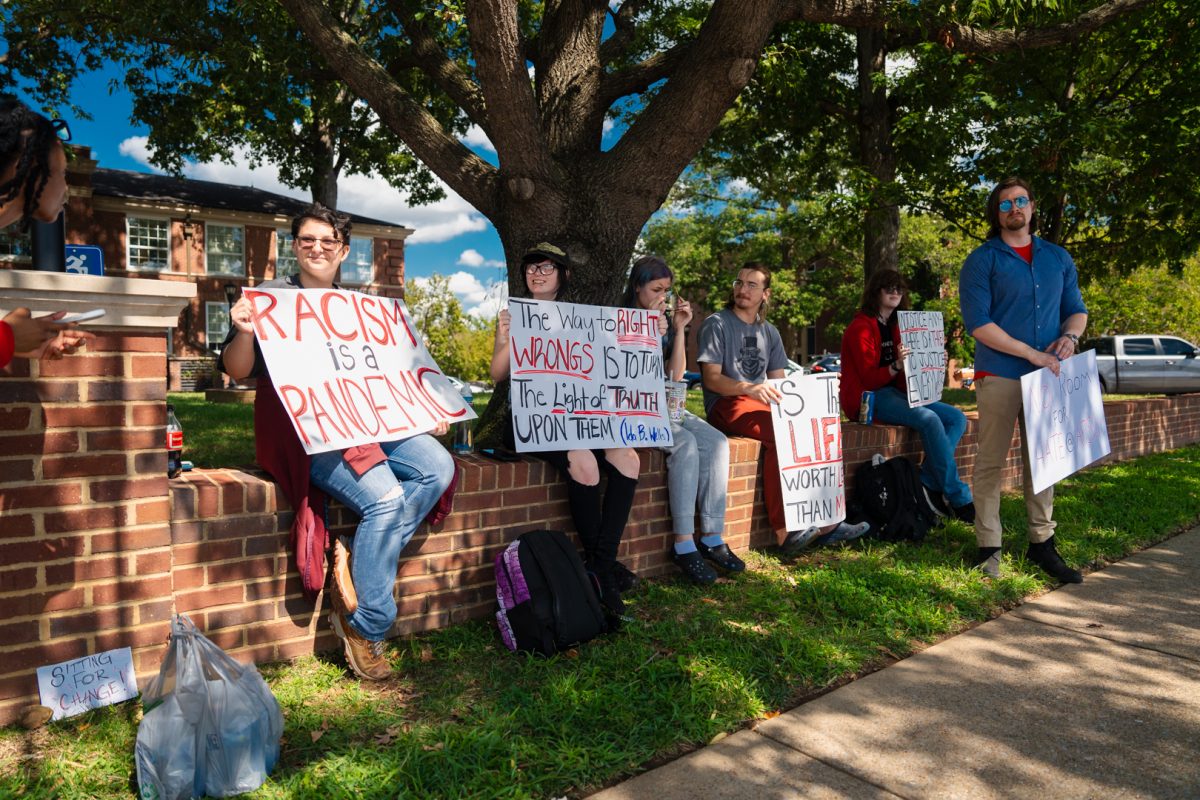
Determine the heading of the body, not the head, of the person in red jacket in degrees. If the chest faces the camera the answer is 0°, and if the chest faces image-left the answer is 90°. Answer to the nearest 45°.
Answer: approximately 315°

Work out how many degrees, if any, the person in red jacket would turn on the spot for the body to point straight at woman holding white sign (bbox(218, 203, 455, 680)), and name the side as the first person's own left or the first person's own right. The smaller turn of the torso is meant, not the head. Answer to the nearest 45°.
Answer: approximately 90° to the first person's own right

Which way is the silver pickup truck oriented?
to the viewer's right

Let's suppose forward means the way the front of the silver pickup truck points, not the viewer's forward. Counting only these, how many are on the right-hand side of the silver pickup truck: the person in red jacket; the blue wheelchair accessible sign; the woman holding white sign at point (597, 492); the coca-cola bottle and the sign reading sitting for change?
5

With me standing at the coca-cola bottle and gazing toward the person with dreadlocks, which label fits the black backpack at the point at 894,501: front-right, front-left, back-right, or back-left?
back-left

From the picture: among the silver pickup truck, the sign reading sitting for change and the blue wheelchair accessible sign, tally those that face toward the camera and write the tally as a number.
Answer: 2

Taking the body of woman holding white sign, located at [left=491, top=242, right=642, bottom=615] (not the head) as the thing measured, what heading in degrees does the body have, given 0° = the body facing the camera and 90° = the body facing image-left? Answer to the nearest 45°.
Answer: approximately 315°

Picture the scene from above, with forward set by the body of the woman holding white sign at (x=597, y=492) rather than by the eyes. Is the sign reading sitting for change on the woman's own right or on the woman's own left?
on the woman's own right

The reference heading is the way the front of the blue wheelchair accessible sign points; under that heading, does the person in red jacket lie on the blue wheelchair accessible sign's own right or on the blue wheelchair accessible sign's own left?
on the blue wheelchair accessible sign's own left
